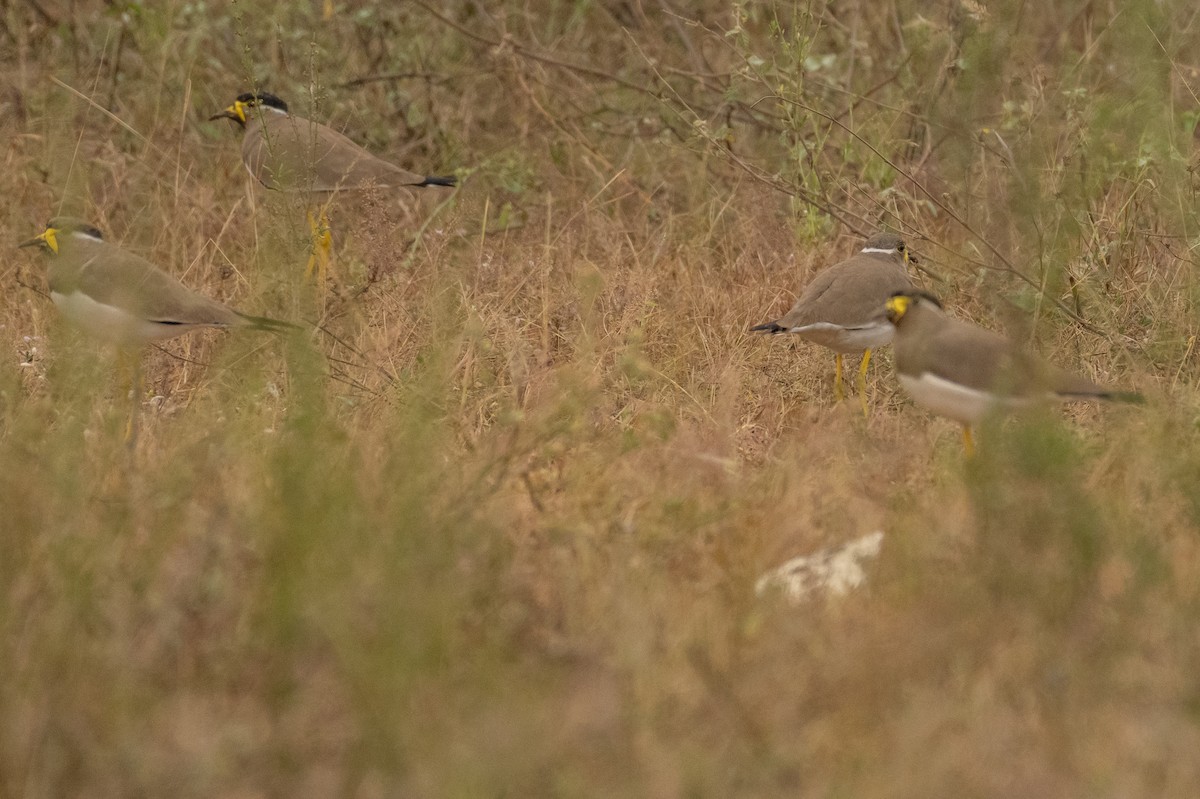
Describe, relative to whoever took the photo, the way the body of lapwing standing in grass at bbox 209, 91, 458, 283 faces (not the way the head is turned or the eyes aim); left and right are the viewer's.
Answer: facing to the left of the viewer

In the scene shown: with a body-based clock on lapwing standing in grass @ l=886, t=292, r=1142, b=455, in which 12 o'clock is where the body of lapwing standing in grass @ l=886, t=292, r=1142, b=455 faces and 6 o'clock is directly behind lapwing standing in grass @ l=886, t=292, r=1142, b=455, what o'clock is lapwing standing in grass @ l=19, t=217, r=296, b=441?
lapwing standing in grass @ l=19, t=217, r=296, b=441 is roughly at 12 o'clock from lapwing standing in grass @ l=886, t=292, r=1142, b=455.

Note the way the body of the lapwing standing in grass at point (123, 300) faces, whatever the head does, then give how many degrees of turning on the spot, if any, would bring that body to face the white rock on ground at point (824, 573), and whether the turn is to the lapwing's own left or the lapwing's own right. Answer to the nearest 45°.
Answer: approximately 135° to the lapwing's own left

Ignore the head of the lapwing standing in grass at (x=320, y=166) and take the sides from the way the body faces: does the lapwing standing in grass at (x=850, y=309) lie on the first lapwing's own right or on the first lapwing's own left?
on the first lapwing's own left

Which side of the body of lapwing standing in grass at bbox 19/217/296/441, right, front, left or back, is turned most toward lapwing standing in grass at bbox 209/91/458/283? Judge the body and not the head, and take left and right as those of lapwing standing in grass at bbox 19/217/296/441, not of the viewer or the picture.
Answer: right

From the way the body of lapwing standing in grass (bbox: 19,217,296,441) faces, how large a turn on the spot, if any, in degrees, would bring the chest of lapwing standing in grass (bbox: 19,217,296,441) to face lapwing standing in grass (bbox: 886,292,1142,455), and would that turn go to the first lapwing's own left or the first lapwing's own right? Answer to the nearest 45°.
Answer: approximately 135° to the first lapwing's own left

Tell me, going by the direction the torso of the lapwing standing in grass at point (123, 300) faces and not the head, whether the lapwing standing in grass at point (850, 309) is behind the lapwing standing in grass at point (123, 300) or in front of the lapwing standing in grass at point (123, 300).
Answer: behind

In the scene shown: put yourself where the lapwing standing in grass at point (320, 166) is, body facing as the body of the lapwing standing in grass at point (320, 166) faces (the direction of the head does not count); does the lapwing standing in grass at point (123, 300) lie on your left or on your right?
on your left

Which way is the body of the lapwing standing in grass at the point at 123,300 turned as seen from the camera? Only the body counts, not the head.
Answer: to the viewer's left

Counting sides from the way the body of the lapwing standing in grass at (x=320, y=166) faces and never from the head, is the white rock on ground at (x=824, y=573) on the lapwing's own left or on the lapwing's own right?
on the lapwing's own left

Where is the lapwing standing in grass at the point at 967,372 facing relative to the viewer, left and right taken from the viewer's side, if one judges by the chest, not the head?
facing to the left of the viewer
